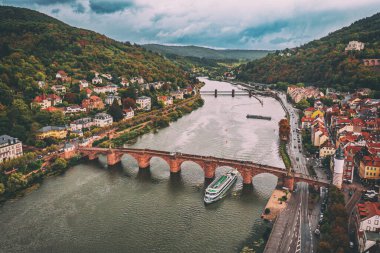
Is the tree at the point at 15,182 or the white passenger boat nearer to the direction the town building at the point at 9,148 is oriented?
the white passenger boat

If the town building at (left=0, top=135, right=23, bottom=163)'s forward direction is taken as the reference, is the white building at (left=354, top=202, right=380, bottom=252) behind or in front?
in front

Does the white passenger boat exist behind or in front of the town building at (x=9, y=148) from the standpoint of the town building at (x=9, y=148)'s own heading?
in front

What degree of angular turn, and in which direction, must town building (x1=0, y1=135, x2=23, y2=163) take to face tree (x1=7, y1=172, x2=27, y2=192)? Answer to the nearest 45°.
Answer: approximately 45° to its right

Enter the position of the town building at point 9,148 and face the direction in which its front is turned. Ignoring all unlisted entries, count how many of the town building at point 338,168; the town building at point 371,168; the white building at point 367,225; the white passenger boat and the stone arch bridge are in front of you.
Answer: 5

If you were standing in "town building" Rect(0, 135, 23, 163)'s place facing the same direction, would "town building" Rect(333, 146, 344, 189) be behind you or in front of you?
in front

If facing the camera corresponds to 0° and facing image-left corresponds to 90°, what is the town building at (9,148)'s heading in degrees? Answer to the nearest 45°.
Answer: approximately 315°

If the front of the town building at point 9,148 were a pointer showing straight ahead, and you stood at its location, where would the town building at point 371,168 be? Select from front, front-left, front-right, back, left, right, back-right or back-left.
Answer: front

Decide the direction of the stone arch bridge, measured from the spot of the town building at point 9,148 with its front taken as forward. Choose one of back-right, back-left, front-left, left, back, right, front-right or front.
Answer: front
